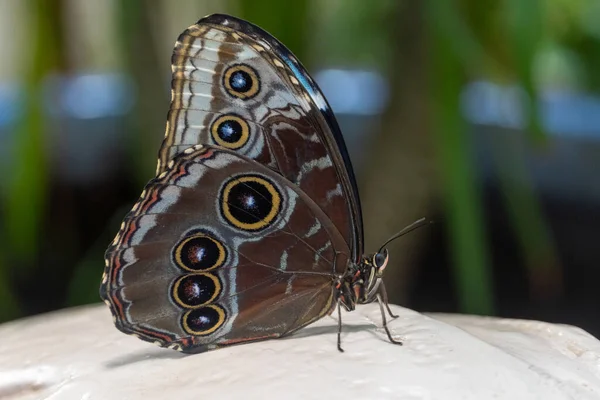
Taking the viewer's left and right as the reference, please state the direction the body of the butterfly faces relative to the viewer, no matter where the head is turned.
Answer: facing to the right of the viewer

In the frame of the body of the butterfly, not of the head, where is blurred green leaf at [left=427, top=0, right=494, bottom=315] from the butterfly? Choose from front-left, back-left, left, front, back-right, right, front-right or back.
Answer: front-left
